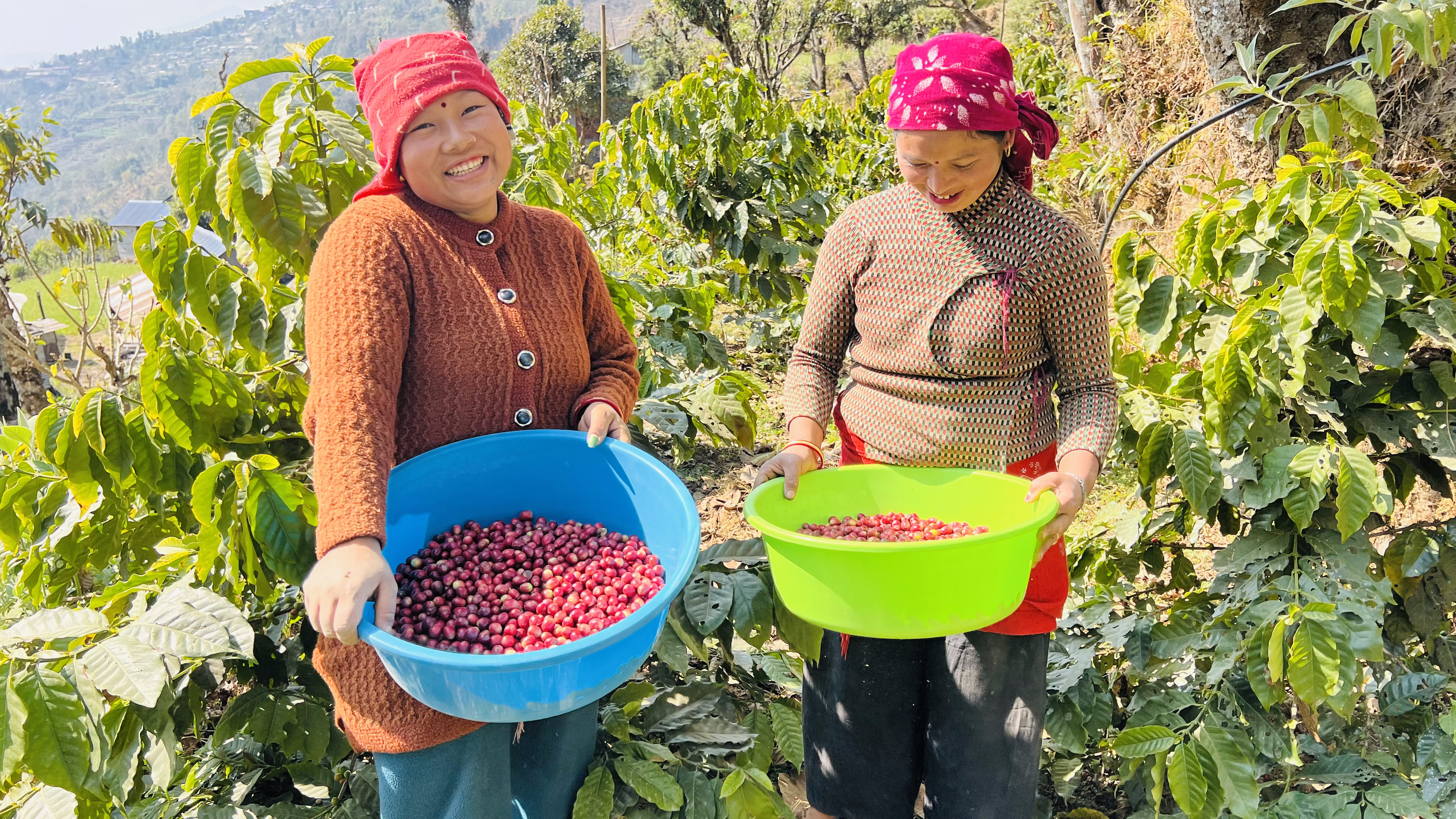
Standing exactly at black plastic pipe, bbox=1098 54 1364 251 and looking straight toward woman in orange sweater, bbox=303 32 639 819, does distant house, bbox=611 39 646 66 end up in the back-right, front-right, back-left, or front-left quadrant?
back-right

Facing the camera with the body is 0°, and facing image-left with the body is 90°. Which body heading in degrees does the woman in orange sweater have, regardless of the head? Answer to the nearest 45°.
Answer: approximately 315°

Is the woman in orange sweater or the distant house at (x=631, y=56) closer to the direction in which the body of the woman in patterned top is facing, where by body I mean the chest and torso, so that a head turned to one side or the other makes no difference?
the woman in orange sweater

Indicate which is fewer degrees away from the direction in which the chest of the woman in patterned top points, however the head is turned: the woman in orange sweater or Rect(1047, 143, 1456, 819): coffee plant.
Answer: the woman in orange sweater

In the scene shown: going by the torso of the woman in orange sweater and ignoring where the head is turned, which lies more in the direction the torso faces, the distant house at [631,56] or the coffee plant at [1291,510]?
the coffee plant

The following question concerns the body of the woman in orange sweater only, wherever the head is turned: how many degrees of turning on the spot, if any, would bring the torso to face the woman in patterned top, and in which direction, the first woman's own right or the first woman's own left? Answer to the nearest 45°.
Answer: approximately 45° to the first woman's own left

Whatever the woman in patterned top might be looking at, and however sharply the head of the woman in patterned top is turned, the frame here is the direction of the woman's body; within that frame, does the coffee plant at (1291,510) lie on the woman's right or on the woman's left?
on the woman's left

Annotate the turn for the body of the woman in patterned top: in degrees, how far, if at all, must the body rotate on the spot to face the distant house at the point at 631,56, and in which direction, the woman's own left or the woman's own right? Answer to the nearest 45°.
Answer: approximately 180°

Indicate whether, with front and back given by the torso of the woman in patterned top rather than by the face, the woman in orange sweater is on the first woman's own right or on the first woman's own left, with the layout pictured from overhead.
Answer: on the first woman's own right
